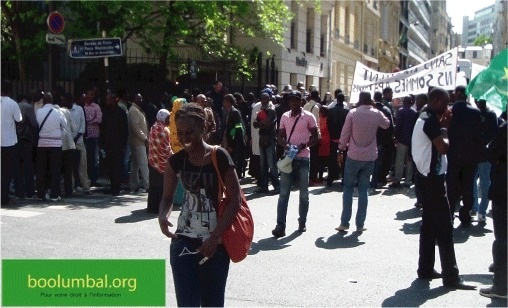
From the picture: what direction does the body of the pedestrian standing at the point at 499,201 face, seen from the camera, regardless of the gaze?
to the viewer's left

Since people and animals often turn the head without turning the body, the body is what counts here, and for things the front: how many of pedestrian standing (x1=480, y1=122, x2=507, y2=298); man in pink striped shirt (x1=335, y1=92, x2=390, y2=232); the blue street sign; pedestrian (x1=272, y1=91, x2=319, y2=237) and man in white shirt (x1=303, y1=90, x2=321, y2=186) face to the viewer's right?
0

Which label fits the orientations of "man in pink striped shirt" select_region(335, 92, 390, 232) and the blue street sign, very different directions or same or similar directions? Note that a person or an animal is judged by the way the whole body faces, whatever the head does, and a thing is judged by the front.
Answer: very different directions

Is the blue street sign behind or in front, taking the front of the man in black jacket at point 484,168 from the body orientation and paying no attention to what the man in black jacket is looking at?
in front

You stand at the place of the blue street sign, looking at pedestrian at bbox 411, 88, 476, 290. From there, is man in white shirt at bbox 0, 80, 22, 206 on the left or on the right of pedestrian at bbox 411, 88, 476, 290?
right

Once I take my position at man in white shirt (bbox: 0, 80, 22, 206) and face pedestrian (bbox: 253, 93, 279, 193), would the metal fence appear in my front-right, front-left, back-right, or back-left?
front-left

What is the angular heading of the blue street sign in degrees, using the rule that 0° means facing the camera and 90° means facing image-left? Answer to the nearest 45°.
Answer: approximately 0°

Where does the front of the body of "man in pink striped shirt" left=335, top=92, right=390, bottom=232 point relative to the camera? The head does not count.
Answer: away from the camera

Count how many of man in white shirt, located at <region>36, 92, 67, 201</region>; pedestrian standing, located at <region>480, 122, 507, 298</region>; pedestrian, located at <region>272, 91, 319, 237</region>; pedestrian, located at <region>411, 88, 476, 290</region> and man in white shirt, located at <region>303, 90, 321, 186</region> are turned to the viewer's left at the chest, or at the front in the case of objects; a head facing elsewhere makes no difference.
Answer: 1

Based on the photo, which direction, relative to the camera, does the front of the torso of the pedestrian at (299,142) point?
toward the camera

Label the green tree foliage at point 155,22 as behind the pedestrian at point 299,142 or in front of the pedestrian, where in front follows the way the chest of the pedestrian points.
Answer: behind

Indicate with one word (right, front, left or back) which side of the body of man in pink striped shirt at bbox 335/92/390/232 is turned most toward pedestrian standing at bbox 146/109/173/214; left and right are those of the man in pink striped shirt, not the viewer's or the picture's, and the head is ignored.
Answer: left

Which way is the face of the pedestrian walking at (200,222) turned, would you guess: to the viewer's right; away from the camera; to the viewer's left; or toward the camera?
toward the camera

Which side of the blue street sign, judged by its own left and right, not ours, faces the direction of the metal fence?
back

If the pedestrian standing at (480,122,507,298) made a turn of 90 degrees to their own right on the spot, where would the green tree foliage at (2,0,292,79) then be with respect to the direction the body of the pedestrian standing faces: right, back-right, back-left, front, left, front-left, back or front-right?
front-left
